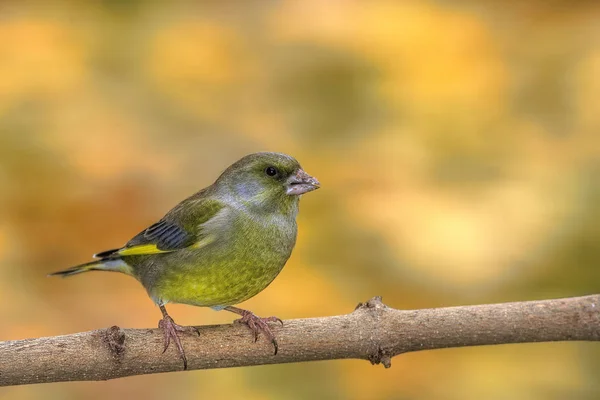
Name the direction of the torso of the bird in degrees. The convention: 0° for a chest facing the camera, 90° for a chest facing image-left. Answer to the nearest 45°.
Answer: approximately 315°
